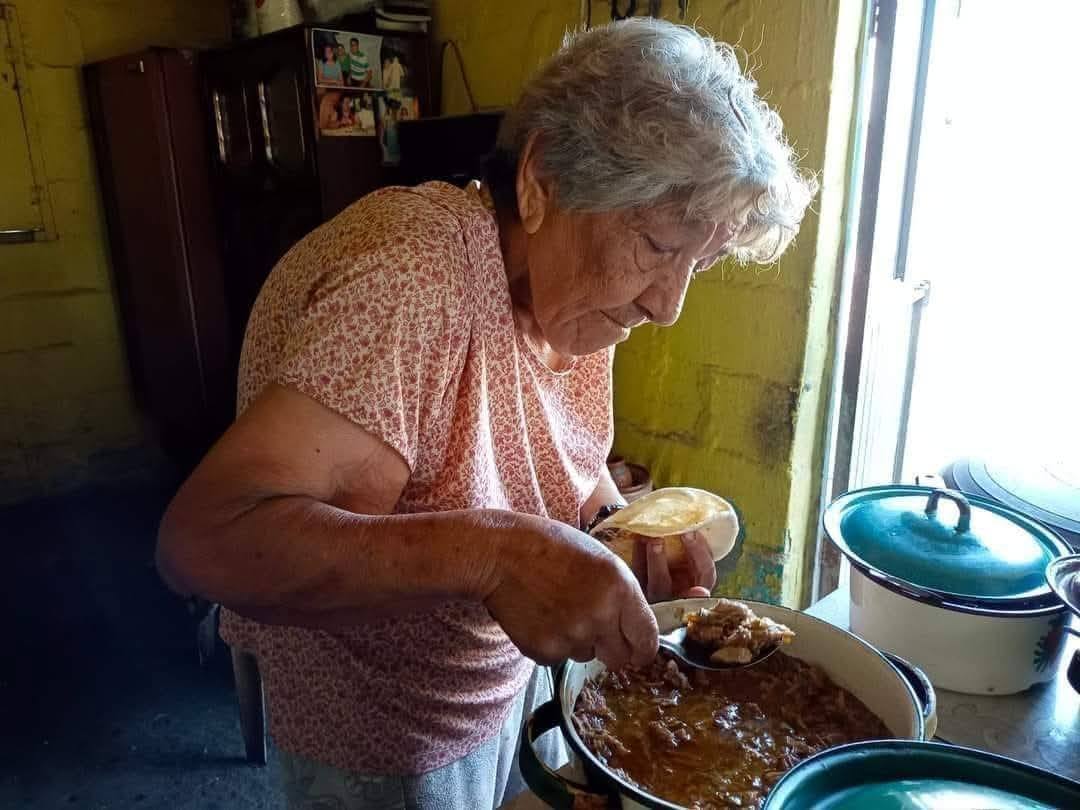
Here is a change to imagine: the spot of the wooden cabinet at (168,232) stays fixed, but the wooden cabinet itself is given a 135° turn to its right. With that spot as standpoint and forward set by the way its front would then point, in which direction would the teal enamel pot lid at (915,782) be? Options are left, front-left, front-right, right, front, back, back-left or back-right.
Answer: back

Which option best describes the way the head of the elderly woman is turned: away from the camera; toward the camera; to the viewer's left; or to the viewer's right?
to the viewer's right

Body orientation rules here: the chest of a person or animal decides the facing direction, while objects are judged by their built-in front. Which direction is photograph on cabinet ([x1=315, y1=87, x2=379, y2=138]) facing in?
toward the camera

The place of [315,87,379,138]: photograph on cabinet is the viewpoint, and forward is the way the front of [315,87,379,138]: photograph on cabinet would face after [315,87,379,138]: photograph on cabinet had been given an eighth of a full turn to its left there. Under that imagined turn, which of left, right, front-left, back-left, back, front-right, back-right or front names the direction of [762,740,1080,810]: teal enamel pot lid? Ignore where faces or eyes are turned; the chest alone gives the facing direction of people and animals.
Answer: front-right

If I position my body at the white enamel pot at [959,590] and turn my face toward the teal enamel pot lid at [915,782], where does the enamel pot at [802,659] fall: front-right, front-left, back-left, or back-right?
front-right

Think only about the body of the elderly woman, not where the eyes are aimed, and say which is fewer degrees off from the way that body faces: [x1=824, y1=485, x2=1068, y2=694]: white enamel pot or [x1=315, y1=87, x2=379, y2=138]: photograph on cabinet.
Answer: the white enamel pot

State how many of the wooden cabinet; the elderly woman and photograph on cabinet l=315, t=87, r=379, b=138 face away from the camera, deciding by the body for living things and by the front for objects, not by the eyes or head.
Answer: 0

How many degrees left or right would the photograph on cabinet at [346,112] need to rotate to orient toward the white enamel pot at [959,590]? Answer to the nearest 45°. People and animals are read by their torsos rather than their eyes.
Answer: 0° — it already faces it

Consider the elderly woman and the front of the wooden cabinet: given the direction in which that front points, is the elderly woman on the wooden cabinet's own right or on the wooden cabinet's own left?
on the wooden cabinet's own left

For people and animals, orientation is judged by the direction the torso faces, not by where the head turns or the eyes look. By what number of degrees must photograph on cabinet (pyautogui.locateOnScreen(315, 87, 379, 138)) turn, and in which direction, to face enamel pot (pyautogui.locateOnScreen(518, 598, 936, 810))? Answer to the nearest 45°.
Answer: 0° — it already faces it

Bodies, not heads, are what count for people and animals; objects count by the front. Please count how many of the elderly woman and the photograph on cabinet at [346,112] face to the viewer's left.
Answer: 0

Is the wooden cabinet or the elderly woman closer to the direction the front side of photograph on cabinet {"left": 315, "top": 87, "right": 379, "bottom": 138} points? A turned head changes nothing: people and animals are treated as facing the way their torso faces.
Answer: the elderly woman

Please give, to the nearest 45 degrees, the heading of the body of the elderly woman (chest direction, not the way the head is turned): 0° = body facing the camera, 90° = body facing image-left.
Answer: approximately 315°

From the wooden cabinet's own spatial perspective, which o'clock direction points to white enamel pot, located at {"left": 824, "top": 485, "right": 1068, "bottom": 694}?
The white enamel pot is roughly at 10 o'clock from the wooden cabinet.

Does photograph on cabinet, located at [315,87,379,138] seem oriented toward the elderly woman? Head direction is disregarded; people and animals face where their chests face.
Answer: yes

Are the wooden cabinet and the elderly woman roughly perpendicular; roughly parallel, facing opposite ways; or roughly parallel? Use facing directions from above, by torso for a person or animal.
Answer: roughly perpendicular
